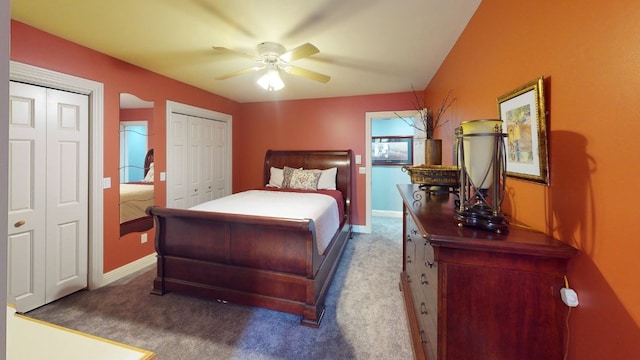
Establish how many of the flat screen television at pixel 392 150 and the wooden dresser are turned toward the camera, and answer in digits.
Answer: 1

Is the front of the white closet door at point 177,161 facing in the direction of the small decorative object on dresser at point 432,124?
yes

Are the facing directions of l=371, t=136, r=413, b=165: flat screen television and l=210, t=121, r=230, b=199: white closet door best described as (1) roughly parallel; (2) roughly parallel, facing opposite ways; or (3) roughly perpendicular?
roughly perpendicular

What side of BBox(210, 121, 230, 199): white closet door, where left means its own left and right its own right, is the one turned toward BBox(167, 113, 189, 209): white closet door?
right

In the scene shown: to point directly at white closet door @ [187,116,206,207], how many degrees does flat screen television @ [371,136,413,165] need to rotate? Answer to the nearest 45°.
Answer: approximately 45° to its right

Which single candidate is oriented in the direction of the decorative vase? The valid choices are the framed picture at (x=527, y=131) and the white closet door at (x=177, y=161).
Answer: the white closet door

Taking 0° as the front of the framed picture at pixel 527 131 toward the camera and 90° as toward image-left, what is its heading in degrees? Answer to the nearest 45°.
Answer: approximately 45°

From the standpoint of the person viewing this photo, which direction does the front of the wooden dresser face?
facing to the left of the viewer

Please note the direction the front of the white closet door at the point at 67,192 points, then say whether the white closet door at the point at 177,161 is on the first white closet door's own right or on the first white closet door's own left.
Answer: on the first white closet door's own left

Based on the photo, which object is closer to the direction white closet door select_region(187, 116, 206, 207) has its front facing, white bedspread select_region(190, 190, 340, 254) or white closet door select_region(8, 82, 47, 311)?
the white bedspread

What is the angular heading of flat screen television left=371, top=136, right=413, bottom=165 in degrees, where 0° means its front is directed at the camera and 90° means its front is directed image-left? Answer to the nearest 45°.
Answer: approximately 0°
